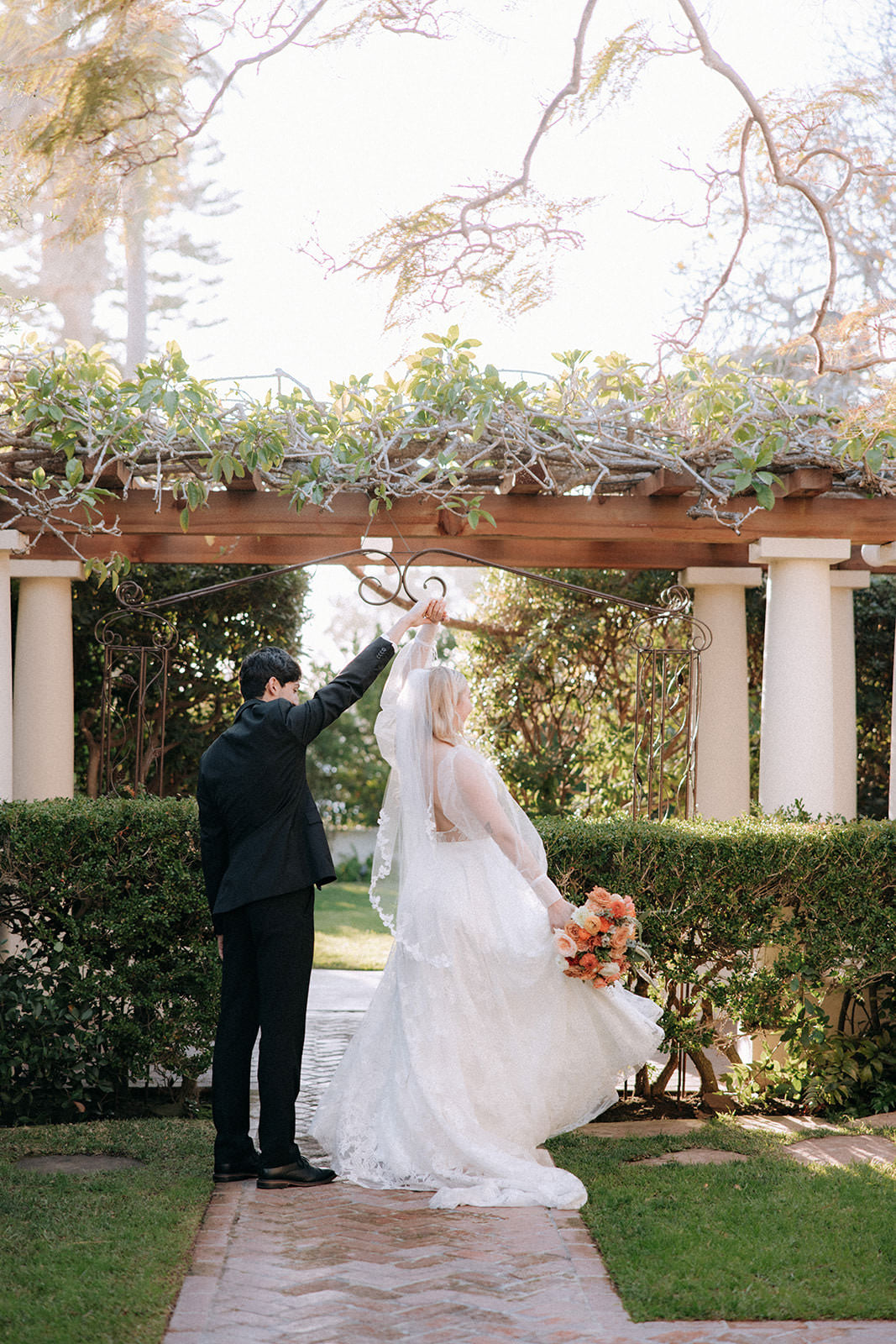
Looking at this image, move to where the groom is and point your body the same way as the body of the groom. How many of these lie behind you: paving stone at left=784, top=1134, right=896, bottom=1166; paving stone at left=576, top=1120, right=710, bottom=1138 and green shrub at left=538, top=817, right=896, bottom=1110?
0

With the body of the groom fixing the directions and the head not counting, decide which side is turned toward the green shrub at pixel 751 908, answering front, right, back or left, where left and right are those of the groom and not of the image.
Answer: front

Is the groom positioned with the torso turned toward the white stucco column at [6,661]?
no

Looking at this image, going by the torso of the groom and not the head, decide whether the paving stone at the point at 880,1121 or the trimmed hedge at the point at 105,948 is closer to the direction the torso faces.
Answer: the paving stone

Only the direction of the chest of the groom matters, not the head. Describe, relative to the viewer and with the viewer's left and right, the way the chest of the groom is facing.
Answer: facing away from the viewer and to the right of the viewer

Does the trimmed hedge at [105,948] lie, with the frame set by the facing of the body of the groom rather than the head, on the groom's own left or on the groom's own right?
on the groom's own left

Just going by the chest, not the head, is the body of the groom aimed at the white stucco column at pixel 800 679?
yes

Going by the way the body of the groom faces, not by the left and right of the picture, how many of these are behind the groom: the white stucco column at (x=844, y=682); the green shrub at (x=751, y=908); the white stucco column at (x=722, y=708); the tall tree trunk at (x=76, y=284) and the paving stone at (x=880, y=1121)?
0

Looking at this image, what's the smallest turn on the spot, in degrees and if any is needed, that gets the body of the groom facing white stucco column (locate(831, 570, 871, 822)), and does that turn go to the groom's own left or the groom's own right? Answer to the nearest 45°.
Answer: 0° — they already face it

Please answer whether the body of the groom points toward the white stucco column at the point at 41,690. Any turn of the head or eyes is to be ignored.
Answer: no

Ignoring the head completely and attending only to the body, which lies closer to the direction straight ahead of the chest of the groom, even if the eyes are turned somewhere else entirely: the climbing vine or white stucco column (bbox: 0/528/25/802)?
the climbing vine

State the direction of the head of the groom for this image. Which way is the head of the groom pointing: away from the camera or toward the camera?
away from the camera

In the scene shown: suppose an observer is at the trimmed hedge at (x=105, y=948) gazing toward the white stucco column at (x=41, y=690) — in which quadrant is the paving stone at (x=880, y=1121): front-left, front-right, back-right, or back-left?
back-right
